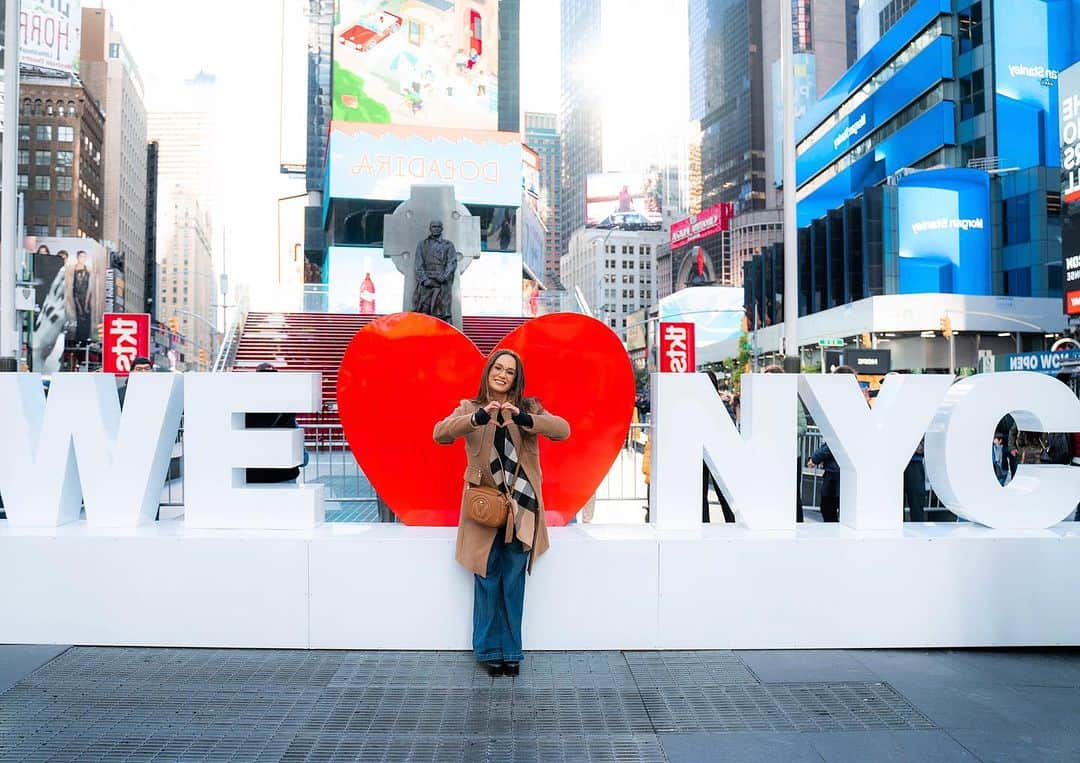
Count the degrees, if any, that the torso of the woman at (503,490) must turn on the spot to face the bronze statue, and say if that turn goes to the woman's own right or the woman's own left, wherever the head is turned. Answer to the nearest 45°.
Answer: approximately 180°

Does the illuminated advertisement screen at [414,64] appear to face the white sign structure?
yes

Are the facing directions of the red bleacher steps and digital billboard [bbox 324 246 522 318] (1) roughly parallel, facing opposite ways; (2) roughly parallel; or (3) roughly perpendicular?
roughly parallel

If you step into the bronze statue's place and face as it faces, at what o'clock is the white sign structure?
The white sign structure is roughly at 12 o'clock from the bronze statue.

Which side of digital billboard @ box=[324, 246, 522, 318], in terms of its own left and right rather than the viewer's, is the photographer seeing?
front

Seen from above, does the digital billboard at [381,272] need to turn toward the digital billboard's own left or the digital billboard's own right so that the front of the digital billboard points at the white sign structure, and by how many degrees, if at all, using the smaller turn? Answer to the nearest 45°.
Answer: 0° — it already faces it

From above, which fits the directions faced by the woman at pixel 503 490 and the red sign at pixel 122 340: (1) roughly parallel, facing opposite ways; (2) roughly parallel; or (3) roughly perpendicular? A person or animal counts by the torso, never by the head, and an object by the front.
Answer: roughly parallel

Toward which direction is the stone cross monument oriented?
toward the camera

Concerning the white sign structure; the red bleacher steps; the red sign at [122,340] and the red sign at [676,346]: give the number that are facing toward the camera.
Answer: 4

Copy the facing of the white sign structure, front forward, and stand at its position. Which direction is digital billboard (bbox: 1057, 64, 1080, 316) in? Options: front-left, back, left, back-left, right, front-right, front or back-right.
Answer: back-left

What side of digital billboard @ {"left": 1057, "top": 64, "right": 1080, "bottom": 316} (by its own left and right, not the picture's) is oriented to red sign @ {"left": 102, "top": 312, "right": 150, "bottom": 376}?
front

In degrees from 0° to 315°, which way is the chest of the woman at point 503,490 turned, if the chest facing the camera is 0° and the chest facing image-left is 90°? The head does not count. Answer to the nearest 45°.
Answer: approximately 0°
